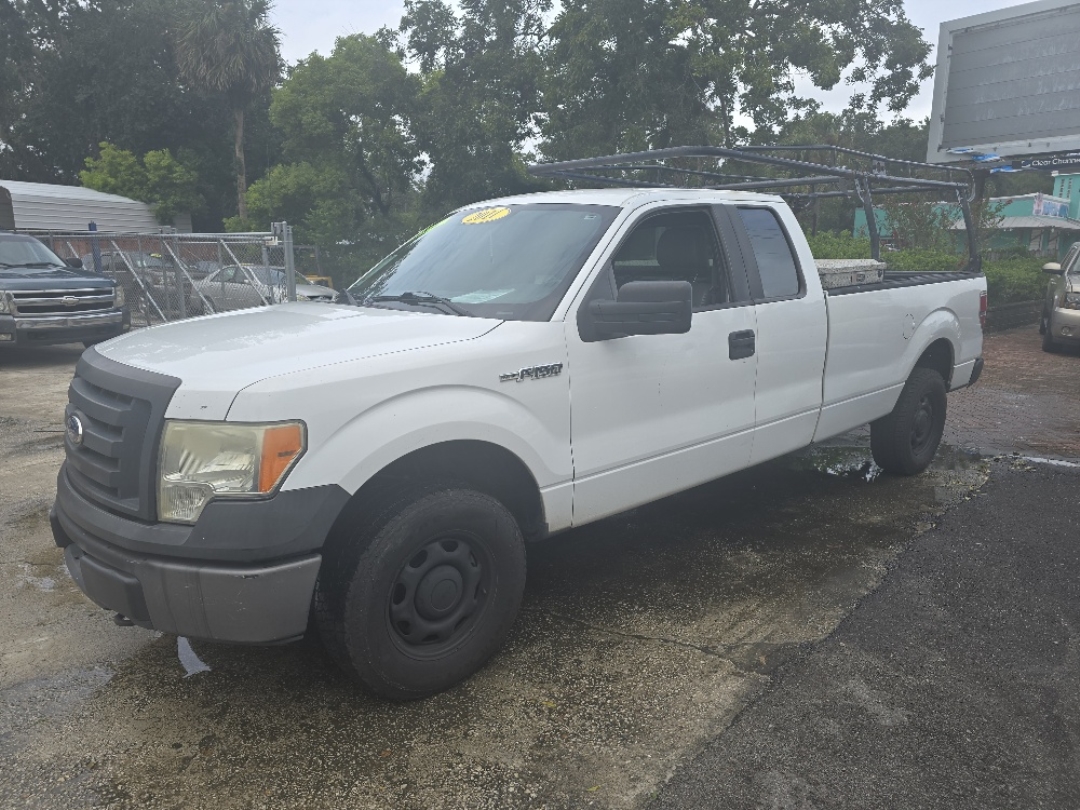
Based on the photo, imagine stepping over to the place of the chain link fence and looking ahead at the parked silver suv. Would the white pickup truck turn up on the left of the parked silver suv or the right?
right

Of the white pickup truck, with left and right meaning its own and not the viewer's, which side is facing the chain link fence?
right

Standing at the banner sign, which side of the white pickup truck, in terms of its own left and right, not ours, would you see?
back

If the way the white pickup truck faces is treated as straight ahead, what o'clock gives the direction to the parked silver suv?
The parked silver suv is roughly at 6 o'clock from the white pickup truck.

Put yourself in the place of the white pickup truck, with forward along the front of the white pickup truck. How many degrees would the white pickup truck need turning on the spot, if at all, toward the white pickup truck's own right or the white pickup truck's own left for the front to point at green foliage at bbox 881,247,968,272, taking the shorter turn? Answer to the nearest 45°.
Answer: approximately 180°

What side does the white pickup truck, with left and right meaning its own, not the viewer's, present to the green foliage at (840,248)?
back

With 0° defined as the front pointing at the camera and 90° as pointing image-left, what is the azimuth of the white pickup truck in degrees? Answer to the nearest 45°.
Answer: approximately 45°

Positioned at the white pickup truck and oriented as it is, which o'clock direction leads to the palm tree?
The palm tree is roughly at 4 o'clock from the white pickup truck.

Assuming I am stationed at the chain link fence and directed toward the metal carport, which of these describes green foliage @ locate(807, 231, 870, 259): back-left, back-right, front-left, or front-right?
back-right
